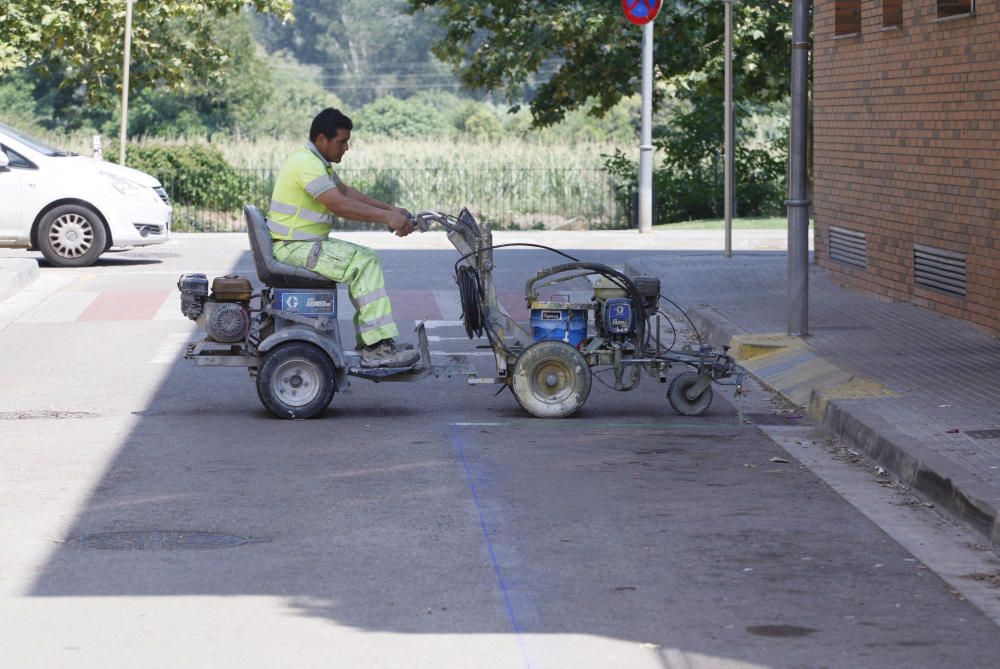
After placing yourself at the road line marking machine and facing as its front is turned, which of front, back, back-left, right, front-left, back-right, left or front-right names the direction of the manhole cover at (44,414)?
back

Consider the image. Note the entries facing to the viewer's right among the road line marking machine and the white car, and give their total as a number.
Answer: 2

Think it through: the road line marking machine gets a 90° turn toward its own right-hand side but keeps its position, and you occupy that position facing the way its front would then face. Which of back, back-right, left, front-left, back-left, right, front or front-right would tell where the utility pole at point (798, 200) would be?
back-left

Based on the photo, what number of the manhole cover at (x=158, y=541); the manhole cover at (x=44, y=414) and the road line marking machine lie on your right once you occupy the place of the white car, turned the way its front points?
3

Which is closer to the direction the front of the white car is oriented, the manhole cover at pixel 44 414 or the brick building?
the brick building

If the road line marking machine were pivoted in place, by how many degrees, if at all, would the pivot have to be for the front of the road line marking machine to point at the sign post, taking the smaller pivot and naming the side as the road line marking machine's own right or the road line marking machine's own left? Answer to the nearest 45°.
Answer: approximately 90° to the road line marking machine's own left

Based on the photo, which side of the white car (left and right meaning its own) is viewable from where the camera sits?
right

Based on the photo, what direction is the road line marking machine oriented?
to the viewer's right

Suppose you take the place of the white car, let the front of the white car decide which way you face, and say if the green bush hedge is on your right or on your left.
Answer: on your left

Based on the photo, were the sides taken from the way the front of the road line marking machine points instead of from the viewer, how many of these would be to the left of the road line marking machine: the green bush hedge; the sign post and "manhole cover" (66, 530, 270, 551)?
2

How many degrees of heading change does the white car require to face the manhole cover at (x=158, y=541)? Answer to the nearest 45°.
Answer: approximately 90° to its right

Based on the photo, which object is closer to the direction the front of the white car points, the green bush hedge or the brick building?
the brick building

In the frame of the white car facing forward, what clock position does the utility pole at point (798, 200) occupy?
The utility pole is roughly at 2 o'clock from the white car.

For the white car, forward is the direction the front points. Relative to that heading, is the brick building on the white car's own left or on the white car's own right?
on the white car's own right
